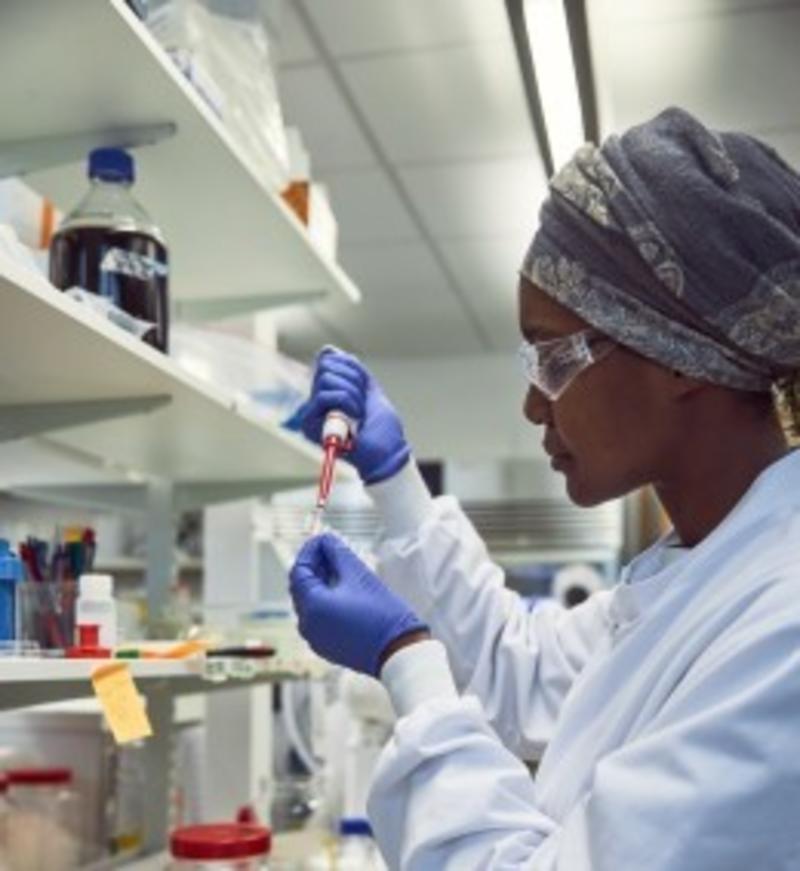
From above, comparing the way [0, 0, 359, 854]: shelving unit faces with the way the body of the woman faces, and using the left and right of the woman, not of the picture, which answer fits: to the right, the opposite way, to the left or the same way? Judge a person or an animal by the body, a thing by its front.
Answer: the opposite way

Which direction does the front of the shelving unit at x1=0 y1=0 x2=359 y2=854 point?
to the viewer's right

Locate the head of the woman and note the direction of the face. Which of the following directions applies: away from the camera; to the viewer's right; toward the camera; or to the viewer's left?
to the viewer's left

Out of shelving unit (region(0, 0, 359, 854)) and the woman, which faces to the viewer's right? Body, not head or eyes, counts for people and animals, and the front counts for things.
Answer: the shelving unit

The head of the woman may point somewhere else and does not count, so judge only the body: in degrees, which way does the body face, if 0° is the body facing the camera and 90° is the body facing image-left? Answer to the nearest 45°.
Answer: approximately 90°

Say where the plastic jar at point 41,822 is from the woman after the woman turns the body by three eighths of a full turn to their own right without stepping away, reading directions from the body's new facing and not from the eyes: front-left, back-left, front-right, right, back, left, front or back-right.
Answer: left

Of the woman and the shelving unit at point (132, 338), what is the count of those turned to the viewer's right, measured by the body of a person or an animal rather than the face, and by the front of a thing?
1

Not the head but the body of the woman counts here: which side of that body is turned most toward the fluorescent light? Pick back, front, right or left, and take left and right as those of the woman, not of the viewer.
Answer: right
